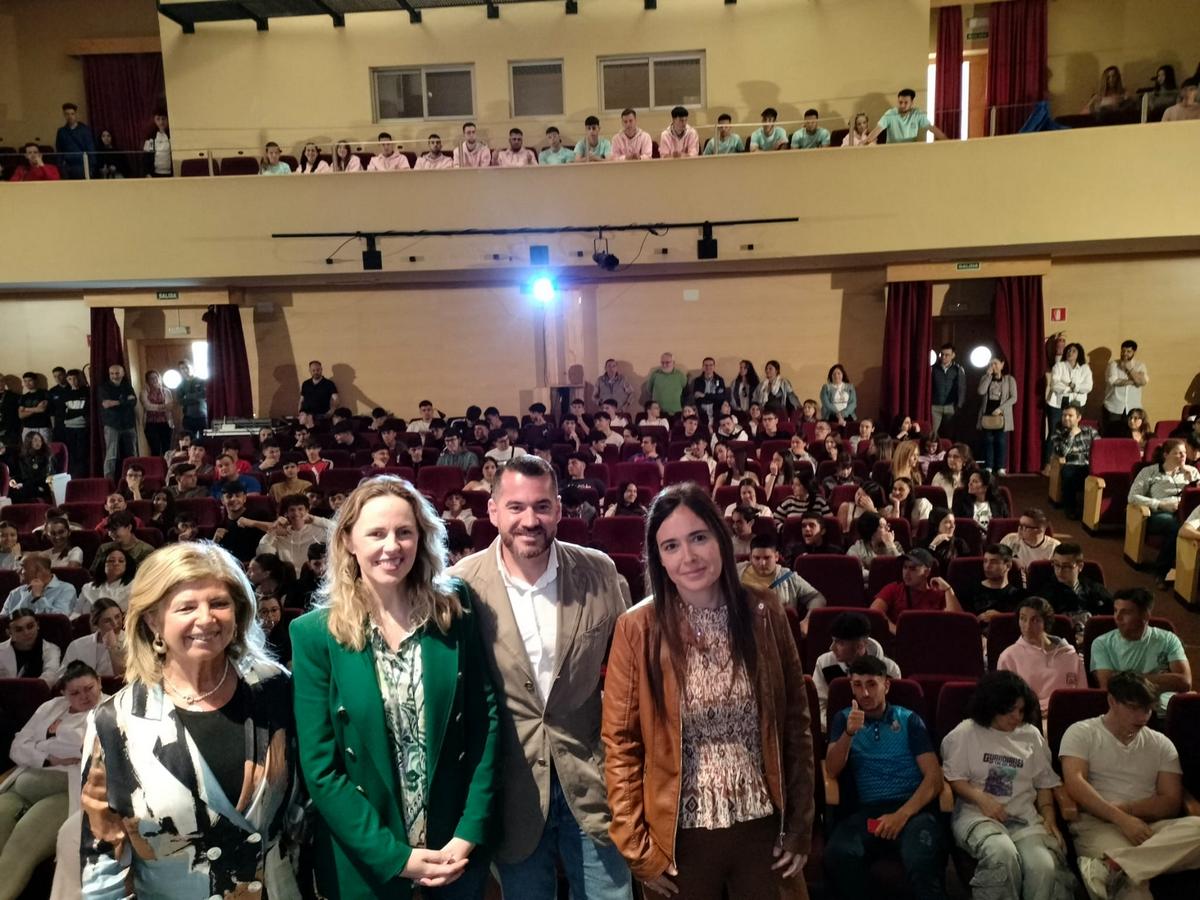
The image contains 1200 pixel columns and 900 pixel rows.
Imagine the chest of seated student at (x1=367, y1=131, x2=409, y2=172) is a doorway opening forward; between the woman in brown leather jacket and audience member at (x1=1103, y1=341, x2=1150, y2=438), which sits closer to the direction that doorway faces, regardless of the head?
the woman in brown leather jacket

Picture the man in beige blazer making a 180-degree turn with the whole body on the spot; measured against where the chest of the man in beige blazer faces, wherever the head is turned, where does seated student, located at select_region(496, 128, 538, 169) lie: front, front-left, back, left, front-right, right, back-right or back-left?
front

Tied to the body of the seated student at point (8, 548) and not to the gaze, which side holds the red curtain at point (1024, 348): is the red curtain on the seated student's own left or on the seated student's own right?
on the seated student's own left

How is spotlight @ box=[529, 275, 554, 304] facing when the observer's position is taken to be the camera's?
facing the viewer

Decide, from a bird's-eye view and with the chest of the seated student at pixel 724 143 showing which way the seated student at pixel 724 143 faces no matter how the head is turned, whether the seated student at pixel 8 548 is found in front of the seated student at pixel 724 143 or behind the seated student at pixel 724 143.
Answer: in front

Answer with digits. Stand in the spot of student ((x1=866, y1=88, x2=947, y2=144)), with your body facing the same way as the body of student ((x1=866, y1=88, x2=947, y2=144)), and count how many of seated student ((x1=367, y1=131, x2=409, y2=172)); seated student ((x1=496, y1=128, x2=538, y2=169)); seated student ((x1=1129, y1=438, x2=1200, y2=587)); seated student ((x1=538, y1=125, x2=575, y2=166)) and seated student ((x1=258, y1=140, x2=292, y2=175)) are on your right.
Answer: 4

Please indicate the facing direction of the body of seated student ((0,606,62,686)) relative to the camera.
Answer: toward the camera

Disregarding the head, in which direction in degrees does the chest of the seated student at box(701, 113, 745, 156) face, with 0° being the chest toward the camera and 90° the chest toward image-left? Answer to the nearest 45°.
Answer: approximately 0°

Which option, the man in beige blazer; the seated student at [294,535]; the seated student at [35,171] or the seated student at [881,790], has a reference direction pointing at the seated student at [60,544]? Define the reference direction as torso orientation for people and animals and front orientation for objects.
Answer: the seated student at [35,171]

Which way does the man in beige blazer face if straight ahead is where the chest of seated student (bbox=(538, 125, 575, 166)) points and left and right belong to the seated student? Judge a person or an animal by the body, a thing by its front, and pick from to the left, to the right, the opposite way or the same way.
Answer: the same way

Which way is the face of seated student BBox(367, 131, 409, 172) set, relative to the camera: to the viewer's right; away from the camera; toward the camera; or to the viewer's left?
toward the camera

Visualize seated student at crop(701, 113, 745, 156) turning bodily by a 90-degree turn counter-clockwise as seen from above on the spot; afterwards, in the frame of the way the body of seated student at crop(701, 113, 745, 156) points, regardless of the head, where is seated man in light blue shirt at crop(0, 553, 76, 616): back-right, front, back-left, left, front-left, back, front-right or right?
back-right

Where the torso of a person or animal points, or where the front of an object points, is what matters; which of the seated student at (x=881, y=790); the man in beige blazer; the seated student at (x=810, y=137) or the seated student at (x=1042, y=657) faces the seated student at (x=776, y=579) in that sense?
the seated student at (x=810, y=137)

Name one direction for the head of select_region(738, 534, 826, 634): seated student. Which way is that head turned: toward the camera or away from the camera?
toward the camera

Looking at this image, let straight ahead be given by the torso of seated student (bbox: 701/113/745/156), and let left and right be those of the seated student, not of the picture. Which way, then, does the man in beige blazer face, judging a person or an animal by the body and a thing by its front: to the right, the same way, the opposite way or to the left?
the same way

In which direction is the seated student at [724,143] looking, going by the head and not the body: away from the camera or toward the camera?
toward the camera

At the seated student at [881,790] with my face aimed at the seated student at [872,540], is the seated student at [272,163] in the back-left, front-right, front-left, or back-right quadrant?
front-left

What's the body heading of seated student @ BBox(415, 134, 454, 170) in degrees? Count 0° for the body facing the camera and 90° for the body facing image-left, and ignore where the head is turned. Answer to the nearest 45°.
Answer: approximately 0°

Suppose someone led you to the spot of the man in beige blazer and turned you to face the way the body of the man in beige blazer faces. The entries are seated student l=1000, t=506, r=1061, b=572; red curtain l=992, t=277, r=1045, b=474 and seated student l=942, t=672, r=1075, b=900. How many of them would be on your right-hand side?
0

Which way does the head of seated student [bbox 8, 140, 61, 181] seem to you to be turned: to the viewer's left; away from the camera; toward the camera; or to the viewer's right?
toward the camera
